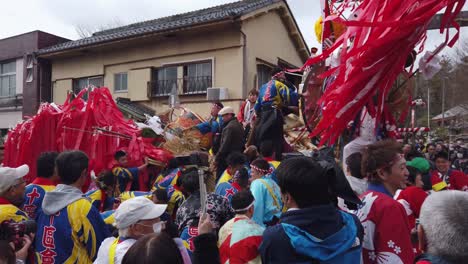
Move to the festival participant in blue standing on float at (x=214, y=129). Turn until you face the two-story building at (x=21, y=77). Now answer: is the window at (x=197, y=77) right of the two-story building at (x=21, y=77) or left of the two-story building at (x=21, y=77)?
right

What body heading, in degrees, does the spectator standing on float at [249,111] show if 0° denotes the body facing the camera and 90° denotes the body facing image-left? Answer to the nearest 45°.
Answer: approximately 315°

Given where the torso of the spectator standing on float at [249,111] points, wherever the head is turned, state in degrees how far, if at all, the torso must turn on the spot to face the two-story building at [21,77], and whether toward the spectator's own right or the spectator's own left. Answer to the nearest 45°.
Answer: approximately 180°

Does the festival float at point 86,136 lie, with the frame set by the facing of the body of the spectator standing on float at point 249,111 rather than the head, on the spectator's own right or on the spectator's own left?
on the spectator's own right

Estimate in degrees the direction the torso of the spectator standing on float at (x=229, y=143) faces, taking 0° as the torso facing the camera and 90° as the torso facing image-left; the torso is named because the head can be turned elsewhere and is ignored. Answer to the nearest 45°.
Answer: approximately 90°

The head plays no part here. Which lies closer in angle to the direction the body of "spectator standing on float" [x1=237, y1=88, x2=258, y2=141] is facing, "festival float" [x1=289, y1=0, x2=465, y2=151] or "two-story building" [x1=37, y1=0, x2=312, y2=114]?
the festival float

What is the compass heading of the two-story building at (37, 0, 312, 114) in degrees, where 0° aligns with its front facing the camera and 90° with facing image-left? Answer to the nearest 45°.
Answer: approximately 45°
